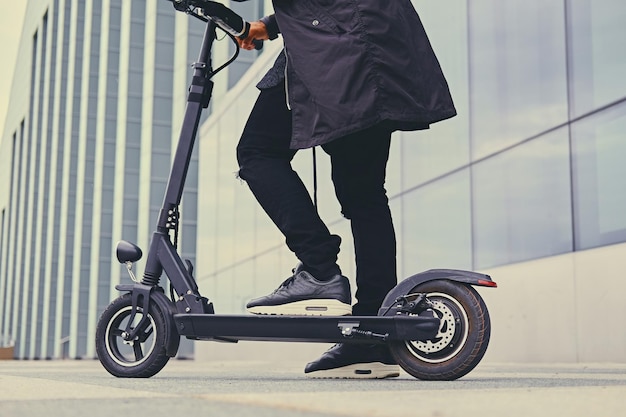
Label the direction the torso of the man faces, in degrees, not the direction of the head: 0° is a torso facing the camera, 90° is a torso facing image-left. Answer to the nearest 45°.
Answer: approximately 90°

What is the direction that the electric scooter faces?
to the viewer's left
